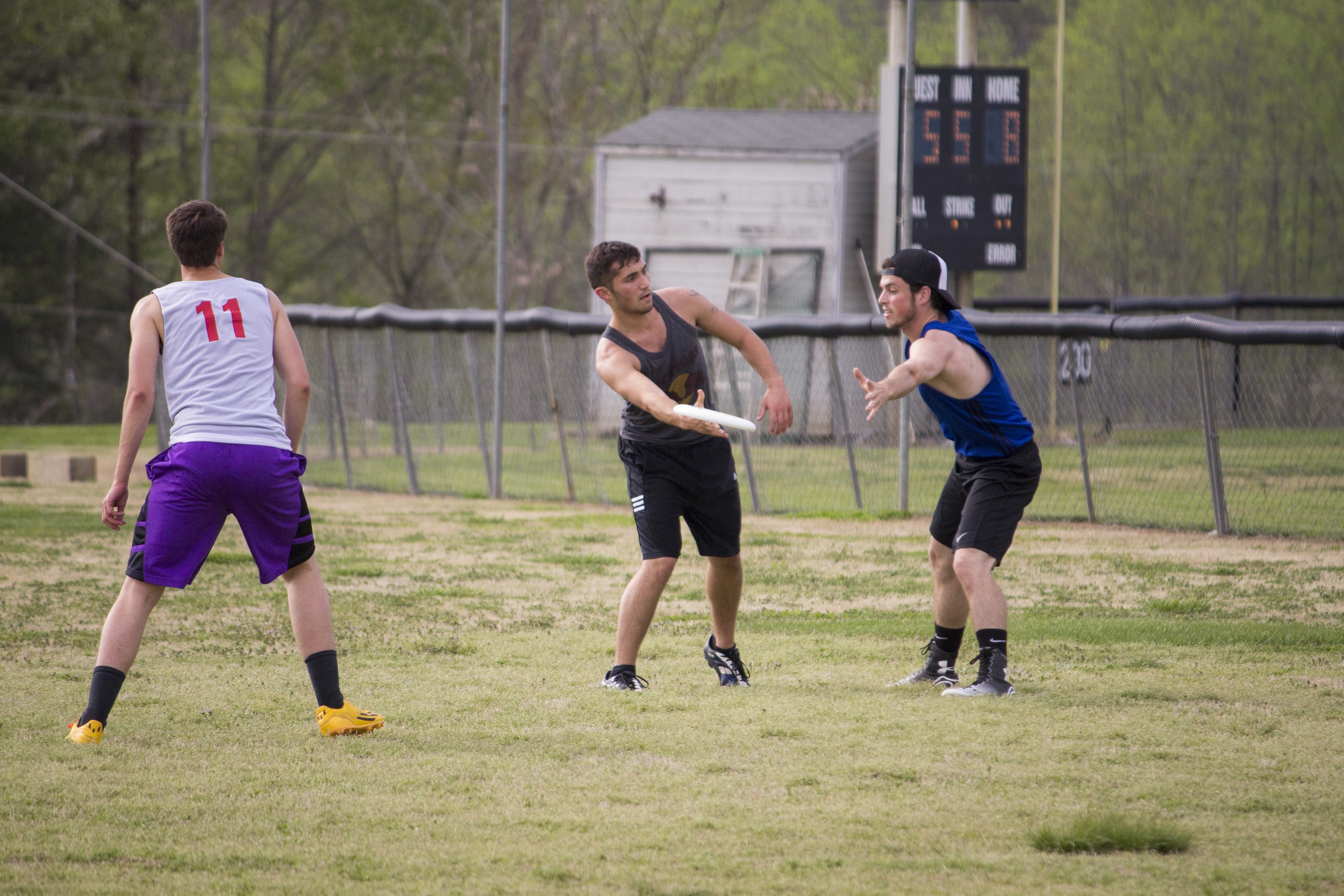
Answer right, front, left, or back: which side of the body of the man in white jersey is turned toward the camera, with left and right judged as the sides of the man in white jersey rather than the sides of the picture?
back

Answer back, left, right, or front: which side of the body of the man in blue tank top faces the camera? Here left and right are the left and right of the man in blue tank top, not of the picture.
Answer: left

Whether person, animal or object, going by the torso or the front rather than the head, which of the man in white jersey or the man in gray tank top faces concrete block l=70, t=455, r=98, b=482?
the man in white jersey

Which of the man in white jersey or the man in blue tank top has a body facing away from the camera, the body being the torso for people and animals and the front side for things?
the man in white jersey

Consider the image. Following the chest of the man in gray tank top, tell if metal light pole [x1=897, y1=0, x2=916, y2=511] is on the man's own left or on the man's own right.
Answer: on the man's own left

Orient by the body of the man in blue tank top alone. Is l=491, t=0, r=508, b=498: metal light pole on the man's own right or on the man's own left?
on the man's own right
